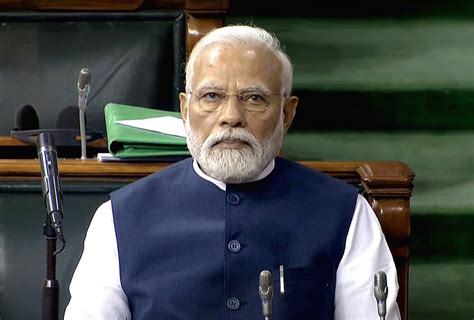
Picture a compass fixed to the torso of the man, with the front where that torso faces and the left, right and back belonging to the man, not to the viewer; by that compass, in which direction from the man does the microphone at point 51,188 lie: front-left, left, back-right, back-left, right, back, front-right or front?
front-right

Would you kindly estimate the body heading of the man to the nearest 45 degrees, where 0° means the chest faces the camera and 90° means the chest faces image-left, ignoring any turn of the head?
approximately 0°

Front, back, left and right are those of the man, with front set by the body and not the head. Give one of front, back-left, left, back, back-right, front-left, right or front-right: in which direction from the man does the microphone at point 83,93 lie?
back-right
